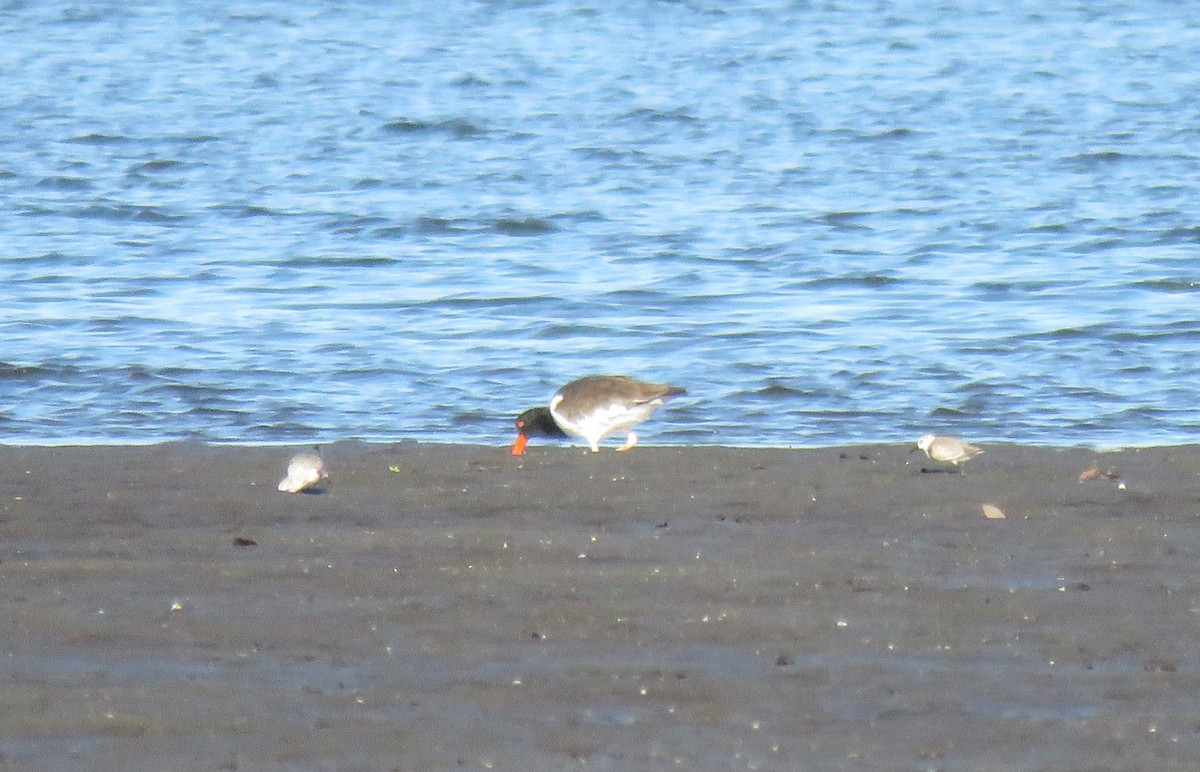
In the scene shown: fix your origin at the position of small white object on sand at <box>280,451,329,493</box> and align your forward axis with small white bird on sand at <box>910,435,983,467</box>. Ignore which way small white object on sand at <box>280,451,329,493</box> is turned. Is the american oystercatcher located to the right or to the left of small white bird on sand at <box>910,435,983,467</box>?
left

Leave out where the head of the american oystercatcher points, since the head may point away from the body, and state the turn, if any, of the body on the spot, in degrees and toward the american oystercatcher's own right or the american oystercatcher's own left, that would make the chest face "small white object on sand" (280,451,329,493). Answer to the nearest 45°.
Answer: approximately 45° to the american oystercatcher's own left

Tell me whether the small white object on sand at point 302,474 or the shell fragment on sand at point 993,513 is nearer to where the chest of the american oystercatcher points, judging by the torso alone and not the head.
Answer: the small white object on sand

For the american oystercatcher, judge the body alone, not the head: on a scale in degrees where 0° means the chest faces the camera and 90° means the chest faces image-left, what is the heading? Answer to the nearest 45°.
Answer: approximately 90°

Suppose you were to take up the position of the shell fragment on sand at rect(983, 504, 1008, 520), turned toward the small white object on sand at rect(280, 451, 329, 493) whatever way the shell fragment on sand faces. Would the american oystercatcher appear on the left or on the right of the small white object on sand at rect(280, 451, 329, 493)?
right

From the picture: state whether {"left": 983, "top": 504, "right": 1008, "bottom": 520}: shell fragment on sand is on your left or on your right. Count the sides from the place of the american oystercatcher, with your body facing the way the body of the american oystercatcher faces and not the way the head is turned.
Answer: on your left

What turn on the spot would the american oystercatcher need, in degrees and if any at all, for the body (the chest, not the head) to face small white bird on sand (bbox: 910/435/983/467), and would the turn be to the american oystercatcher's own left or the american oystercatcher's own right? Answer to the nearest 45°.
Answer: approximately 135° to the american oystercatcher's own left
